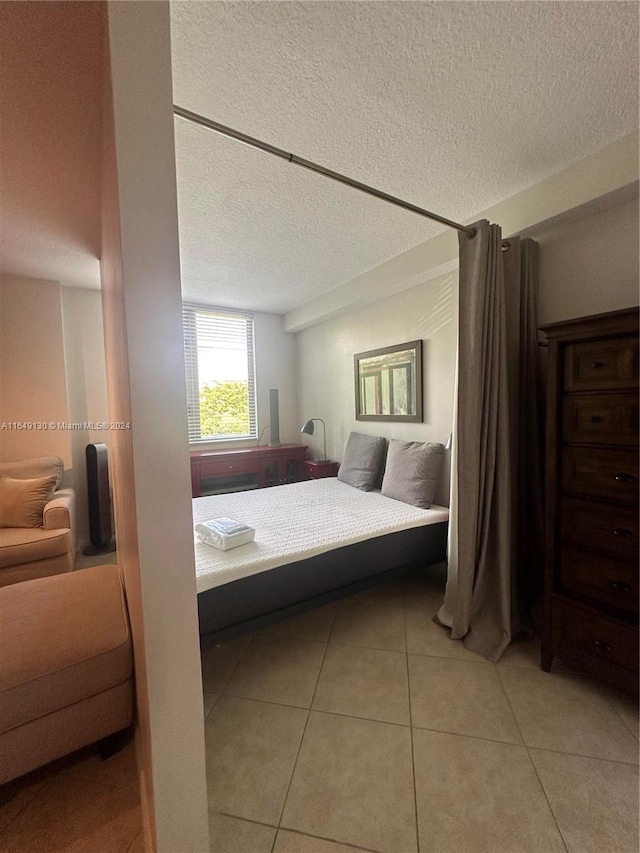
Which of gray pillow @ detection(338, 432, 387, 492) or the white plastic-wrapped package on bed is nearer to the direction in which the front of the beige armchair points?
the white plastic-wrapped package on bed

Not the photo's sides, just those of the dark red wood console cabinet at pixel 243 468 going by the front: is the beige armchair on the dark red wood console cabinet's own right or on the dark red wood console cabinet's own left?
on the dark red wood console cabinet's own right

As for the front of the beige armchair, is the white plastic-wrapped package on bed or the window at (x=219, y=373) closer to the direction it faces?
the white plastic-wrapped package on bed

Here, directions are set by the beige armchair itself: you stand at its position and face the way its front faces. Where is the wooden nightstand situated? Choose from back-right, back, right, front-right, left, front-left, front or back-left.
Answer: left

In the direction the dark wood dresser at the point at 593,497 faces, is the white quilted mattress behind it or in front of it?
in front

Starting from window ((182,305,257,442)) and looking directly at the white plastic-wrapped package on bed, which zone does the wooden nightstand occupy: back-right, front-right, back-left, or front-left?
front-left

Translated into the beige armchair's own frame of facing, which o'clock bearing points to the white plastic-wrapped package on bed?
The white plastic-wrapped package on bed is roughly at 11 o'clock from the beige armchair.

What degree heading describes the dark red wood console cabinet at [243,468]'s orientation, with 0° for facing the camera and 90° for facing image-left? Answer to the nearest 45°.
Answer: approximately 315°

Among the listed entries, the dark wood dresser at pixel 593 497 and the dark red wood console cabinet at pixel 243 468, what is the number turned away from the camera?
0

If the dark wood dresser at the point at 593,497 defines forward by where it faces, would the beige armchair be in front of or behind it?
in front

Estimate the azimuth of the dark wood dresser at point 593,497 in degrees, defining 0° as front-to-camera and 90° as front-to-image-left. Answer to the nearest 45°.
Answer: approximately 45°

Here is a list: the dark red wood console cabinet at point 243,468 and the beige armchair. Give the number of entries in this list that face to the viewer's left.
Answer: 0

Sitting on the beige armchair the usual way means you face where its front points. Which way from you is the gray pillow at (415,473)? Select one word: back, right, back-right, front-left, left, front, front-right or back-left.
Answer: front-left

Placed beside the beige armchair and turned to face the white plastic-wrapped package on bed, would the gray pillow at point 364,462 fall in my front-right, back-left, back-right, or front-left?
front-left

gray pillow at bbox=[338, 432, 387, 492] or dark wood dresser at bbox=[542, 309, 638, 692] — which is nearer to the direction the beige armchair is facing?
the dark wood dresser

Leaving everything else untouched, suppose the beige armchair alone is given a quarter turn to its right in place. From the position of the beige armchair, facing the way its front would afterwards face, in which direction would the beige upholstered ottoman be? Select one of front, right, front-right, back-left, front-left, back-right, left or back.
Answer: left

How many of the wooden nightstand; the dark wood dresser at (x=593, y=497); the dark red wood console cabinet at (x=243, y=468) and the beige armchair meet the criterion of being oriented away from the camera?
0

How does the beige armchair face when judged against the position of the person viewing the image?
facing the viewer

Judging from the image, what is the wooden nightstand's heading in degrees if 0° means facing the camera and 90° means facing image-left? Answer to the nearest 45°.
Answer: approximately 45°
